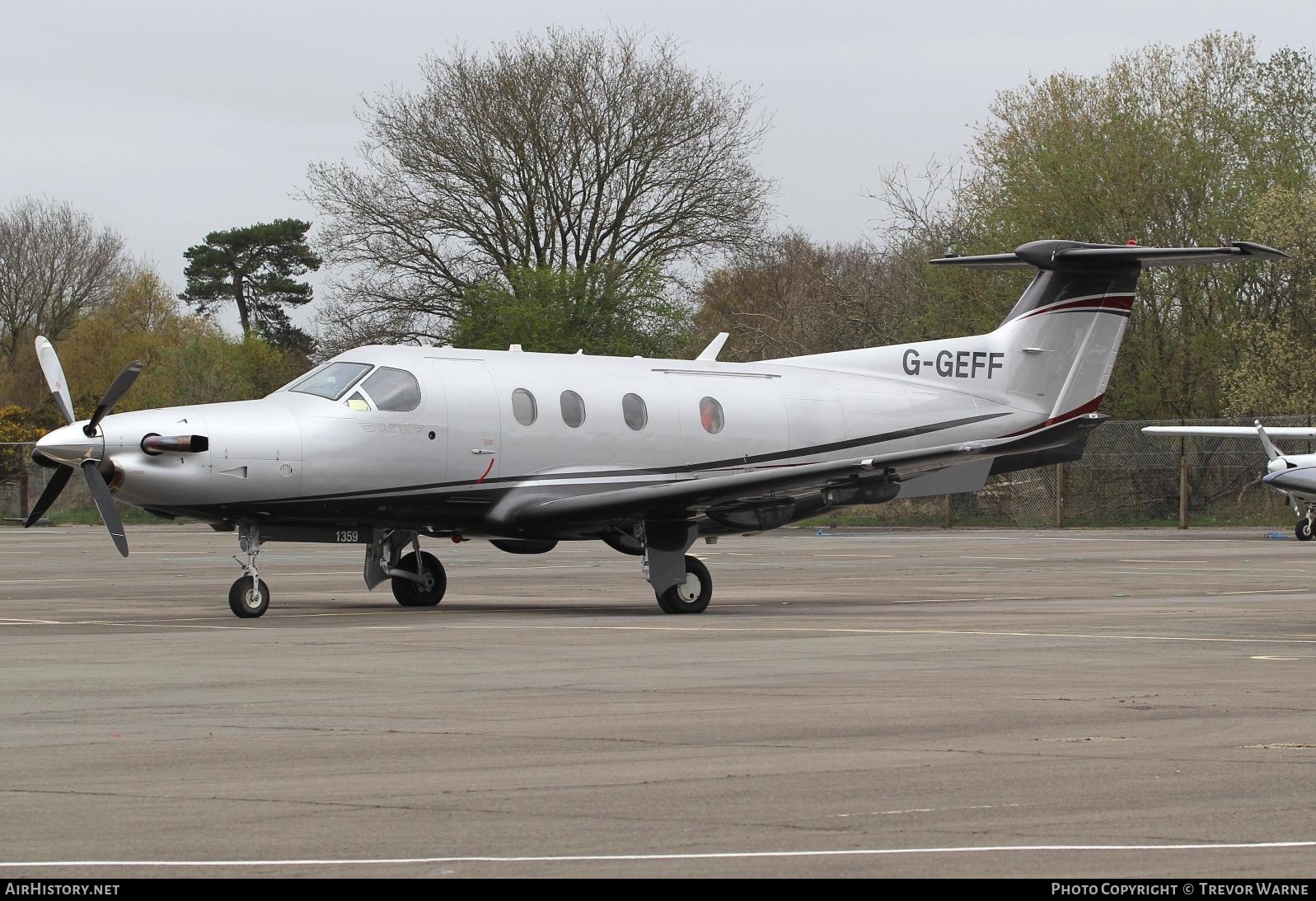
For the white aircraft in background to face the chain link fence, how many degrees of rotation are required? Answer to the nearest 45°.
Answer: approximately 90° to its right

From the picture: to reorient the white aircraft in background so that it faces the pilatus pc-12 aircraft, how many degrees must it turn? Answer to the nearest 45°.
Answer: approximately 45° to its left

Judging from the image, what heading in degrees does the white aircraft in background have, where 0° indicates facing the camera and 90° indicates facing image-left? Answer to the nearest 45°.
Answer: approximately 45°
